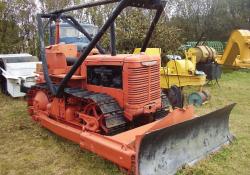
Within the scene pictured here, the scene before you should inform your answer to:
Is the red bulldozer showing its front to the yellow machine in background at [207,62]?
no

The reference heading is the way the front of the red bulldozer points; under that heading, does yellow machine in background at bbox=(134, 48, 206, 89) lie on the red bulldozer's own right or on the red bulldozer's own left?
on the red bulldozer's own left

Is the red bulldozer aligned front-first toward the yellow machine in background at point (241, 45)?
no

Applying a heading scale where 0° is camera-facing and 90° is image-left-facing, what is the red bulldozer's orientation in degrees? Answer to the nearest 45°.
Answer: approximately 315°

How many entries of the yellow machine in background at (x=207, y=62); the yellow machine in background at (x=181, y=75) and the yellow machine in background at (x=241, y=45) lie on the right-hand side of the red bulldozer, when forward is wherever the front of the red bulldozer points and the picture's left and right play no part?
0
